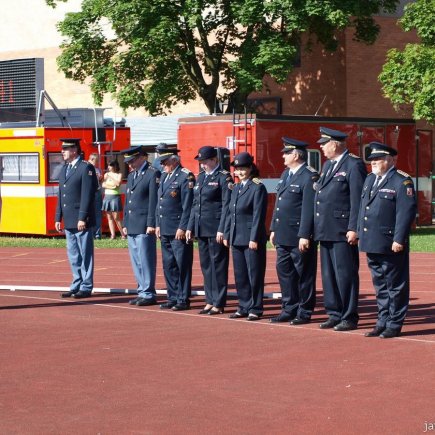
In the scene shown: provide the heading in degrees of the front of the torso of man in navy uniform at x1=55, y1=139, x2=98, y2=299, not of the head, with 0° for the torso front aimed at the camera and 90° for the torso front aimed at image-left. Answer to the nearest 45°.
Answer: approximately 45°

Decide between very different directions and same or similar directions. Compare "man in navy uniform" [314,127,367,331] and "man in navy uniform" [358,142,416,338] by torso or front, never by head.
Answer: same or similar directions

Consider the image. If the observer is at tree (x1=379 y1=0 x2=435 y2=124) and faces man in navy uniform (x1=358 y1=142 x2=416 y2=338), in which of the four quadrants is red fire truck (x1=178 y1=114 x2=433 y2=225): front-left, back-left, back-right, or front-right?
front-right

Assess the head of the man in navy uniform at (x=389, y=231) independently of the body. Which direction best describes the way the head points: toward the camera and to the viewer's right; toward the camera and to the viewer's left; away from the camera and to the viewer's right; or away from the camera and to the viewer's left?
toward the camera and to the viewer's left

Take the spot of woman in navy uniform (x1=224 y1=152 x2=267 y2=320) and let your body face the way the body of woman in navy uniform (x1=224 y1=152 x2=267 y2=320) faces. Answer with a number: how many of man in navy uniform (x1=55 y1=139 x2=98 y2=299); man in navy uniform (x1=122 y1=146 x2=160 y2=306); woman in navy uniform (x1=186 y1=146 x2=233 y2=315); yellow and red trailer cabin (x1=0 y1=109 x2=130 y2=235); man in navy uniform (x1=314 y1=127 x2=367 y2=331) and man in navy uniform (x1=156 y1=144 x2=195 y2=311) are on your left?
1

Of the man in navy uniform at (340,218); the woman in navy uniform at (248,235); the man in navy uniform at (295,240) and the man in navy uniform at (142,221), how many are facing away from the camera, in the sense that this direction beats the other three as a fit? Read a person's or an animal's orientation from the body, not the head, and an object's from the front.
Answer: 0

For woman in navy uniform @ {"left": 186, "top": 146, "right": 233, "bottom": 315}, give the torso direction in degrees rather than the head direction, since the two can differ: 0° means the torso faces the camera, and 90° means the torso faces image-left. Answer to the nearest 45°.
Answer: approximately 45°

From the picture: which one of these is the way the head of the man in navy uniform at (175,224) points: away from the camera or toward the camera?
toward the camera

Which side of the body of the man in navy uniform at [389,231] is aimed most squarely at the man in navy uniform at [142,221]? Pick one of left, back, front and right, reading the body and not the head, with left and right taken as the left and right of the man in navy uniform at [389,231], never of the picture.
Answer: right

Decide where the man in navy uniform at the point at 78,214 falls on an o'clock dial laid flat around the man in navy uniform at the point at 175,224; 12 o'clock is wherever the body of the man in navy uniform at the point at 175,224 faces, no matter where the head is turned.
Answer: the man in navy uniform at the point at 78,214 is roughly at 3 o'clock from the man in navy uniform at the point at 175,224.

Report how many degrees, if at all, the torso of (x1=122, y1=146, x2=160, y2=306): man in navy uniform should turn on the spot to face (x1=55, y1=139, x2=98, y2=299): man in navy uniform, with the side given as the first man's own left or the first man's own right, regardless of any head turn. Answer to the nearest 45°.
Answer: approximately 90° to the first man's own right

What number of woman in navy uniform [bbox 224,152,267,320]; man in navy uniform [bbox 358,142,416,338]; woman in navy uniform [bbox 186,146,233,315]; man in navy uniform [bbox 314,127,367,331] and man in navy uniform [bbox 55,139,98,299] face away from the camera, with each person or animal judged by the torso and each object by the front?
0

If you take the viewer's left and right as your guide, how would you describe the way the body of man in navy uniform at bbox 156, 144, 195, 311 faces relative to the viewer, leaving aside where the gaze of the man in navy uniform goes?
facing the viewer and to the left of the viewer

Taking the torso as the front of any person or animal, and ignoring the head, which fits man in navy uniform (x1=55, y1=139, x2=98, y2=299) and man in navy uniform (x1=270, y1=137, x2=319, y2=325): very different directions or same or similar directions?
same or similar directions

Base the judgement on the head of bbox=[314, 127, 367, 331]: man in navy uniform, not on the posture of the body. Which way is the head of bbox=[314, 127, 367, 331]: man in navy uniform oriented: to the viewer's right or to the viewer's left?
to the viewer's left

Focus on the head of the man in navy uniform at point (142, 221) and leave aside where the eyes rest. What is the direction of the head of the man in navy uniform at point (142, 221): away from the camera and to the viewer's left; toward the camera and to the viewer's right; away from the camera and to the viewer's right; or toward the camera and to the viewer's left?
toward the camera and to the viewer's left

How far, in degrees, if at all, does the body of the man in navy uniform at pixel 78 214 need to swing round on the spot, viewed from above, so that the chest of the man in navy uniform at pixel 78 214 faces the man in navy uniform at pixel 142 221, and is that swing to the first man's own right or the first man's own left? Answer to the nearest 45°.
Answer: approximately 90° to the first man's own left

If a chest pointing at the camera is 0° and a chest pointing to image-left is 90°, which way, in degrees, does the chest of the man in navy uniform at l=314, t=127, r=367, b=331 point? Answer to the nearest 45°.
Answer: approximately 45°

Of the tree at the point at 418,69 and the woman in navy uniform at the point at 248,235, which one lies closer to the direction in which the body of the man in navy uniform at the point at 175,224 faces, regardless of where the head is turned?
the woman in navy uniform

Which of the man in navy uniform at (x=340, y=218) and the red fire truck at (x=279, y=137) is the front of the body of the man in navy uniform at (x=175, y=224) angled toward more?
the man in navy uniform
